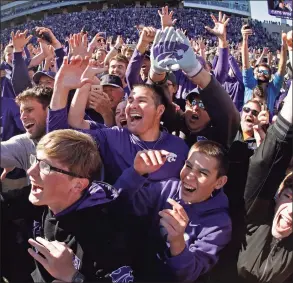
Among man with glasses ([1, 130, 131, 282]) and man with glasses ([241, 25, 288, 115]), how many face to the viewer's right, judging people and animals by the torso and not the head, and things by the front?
0

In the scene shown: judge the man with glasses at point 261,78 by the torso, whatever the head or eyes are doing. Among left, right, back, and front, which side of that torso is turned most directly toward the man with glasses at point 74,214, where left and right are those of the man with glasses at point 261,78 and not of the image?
front

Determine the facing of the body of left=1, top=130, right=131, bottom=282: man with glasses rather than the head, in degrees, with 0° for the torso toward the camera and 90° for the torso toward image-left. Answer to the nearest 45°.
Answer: approximately 45°

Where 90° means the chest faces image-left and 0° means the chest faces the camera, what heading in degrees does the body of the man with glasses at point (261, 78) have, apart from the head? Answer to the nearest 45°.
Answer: approximately 0°

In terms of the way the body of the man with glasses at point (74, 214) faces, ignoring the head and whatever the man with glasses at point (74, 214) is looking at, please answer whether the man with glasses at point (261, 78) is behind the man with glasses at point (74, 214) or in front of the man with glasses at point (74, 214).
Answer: behind
